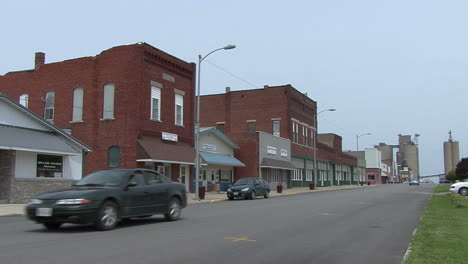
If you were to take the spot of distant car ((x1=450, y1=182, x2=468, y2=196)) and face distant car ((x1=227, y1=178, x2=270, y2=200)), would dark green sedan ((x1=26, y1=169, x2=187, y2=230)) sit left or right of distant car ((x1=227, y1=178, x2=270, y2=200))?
left

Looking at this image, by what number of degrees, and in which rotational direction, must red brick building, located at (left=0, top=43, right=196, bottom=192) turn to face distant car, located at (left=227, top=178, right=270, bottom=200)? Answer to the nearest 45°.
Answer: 0° — it already faces it

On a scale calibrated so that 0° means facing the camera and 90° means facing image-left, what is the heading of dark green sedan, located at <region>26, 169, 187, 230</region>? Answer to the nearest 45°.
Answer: approximately 45°

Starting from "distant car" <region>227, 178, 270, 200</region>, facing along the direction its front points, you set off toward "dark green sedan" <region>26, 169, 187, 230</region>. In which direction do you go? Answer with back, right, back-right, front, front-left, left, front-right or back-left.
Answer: front-left

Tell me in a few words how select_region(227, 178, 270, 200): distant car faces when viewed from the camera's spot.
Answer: facing the viewer and to the left of the viewer

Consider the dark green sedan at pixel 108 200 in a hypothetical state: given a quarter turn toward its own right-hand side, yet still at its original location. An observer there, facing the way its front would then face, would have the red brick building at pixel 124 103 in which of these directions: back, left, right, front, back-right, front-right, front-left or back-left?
front-right

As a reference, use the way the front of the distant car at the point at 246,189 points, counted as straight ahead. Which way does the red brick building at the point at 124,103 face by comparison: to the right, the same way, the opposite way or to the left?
to the left

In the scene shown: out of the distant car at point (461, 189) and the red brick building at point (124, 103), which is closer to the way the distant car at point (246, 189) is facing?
the red brick building

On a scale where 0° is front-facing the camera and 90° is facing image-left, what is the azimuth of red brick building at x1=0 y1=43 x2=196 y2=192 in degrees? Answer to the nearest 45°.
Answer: approximately 315°

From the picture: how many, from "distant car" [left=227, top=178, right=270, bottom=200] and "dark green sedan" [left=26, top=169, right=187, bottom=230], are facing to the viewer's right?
0
